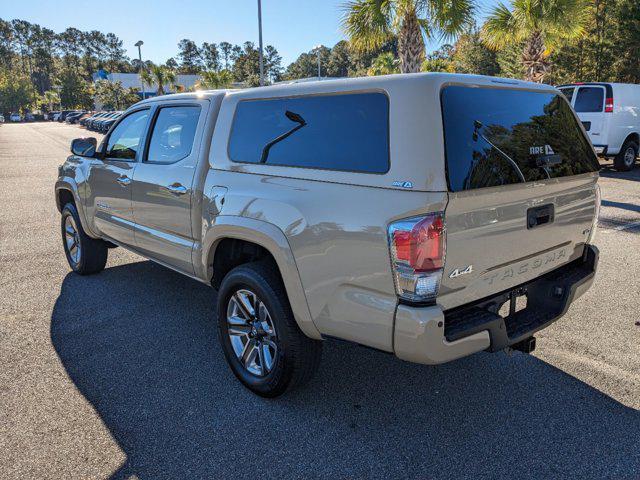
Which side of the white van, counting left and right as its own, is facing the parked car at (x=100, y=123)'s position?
left

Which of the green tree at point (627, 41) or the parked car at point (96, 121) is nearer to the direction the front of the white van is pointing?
the green tree

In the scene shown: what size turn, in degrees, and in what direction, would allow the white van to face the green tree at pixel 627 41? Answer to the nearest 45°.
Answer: approximately 45° to its left

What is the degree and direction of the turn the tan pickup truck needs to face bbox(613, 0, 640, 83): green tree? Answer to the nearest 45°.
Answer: approximately 90° to its right

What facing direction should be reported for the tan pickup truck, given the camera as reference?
facing away from the viewer and to the left of the viewer

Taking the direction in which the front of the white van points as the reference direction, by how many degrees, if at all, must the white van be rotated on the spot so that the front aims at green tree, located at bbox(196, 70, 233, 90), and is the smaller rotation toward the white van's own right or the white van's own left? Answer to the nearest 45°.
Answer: approximately 90° to the white van's own left

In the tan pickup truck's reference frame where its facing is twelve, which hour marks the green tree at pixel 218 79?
The green tree is roughly at 1 o'clock from the tan pickup truck.

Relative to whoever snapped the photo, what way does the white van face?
facing away from the viewer and to the right of the viewer

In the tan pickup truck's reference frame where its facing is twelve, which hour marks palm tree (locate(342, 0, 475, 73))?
The palm tree is roughly at 2 o'clock from the tan pickup truck.
